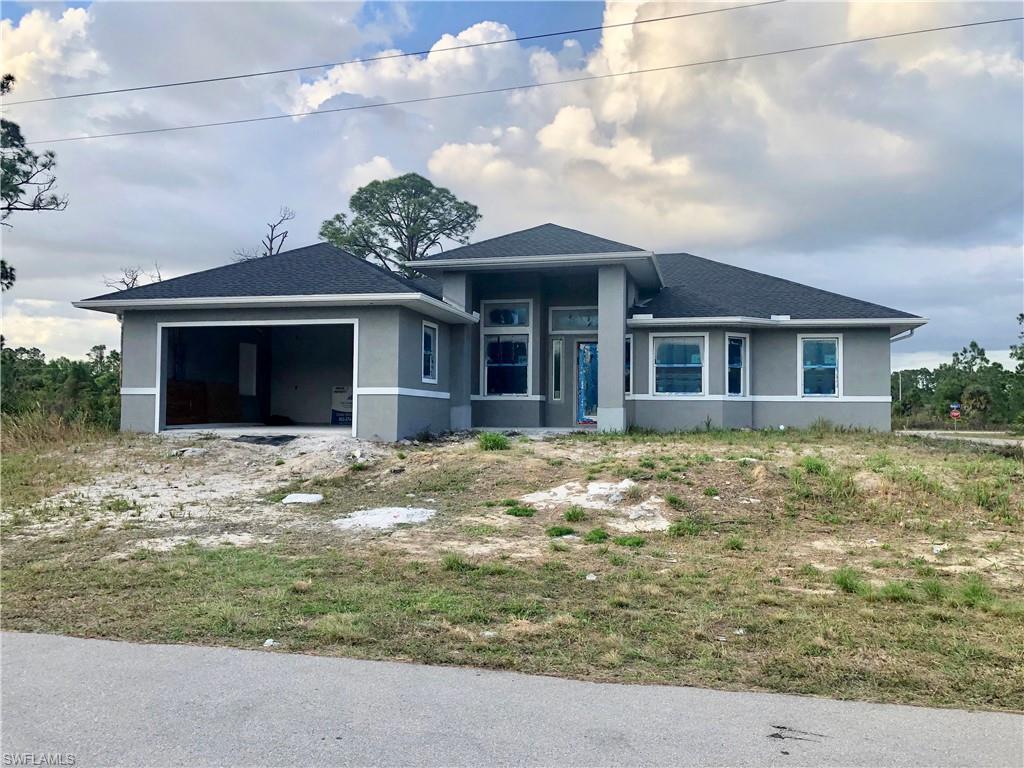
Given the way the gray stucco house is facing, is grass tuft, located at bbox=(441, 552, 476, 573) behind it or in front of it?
in front

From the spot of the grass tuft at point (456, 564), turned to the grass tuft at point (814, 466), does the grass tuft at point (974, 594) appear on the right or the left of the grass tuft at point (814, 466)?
right

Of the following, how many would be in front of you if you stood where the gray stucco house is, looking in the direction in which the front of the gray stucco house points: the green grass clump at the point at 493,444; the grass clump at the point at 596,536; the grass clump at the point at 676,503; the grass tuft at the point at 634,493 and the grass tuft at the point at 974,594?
5

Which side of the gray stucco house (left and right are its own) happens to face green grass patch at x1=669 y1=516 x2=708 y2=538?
front

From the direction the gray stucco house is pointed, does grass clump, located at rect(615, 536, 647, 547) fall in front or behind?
in front

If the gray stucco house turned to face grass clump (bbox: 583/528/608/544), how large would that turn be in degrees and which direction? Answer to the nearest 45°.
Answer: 0° — it already faces it

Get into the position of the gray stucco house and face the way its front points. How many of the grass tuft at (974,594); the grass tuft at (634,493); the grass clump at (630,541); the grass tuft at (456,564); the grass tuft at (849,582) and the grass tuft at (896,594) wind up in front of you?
6

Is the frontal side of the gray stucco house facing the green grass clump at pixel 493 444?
yes

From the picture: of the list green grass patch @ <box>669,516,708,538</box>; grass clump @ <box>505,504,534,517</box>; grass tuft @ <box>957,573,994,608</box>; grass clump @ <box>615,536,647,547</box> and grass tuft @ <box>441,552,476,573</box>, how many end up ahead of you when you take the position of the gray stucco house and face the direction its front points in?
5

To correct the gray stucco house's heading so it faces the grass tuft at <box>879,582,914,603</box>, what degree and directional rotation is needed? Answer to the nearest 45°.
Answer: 0° — it already faces it

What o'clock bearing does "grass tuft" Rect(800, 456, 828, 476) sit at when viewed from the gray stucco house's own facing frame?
The grass tuft is roughly at 11 o'clock from the gray stucco house.

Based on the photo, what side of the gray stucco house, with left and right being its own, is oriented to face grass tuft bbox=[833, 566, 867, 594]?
front

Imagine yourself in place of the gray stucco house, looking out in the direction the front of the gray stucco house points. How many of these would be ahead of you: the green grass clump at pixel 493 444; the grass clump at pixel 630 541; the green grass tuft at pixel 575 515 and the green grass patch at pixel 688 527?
4

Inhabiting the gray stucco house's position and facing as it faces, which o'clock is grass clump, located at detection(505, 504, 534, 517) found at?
The grass clump is roughly at 12 o'clock from the gray stucco house.

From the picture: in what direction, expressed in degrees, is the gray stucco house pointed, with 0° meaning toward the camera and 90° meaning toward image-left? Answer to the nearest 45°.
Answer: approximately 0°
